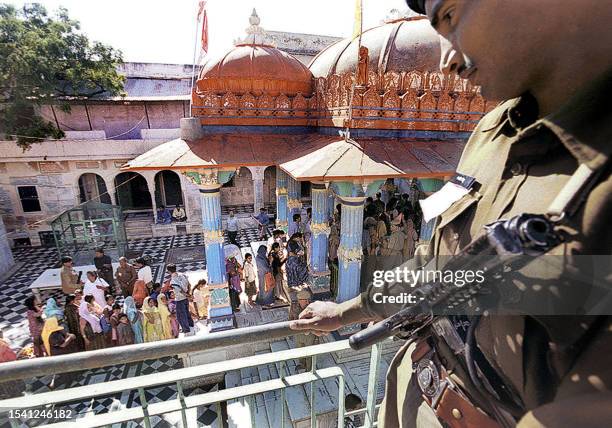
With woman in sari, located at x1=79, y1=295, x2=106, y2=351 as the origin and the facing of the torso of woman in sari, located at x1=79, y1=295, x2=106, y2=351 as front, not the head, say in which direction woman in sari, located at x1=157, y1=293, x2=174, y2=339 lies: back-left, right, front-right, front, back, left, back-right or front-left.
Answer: front-right

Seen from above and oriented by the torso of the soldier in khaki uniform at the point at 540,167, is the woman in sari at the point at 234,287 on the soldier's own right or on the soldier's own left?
on the soldier's own right

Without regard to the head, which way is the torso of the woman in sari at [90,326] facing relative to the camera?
to the viewer's right

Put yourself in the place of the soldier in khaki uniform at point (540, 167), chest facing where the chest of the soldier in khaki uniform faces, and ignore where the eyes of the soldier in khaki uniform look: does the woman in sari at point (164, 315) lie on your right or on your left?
on your right

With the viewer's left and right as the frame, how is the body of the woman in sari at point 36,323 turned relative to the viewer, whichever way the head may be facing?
facing to the right of the viewer

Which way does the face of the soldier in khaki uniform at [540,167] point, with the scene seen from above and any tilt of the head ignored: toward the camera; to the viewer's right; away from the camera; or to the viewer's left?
to the viewer's left

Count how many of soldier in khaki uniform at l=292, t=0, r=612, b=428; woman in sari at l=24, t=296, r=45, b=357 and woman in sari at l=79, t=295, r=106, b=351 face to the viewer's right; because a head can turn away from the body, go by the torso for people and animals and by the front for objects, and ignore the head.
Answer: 2

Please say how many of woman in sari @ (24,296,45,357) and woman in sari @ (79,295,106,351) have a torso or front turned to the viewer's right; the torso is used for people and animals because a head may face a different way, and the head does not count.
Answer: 2

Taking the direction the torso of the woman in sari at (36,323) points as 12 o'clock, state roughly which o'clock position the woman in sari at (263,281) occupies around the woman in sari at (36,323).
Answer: the woman in sari at (263,281) is roughly at 1 o'clock from the woman in sari at (36,323).
